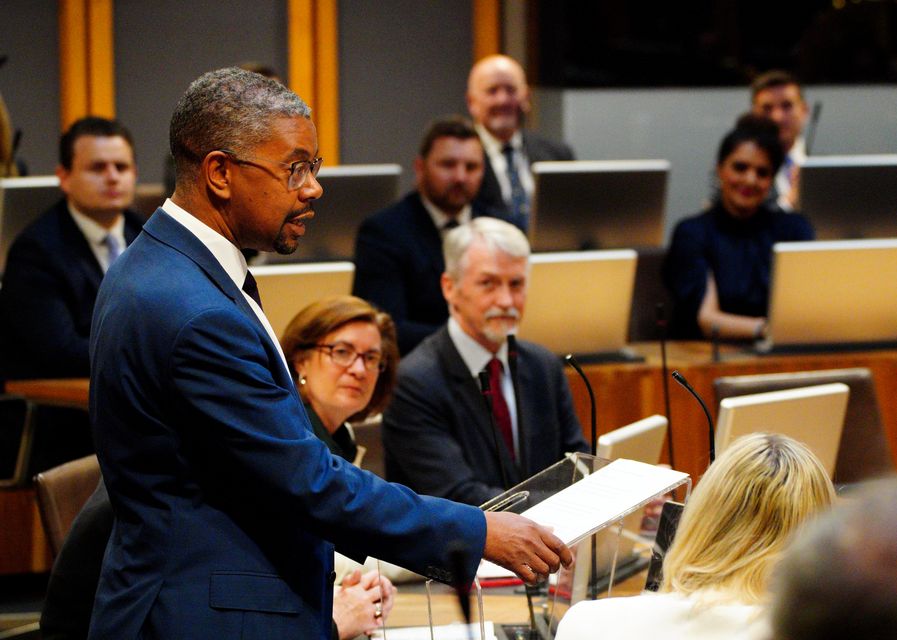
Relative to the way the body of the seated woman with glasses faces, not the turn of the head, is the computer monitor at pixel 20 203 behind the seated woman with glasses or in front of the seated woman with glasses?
behind

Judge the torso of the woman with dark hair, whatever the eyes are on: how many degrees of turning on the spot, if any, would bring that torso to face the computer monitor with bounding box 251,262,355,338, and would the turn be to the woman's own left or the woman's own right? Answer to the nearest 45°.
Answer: approximately 45° to the woman's own right

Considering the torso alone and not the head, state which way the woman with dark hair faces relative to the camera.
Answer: toward the camera

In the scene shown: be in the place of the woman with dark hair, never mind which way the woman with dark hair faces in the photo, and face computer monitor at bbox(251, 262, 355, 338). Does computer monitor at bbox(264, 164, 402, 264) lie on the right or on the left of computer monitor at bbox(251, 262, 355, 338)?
right

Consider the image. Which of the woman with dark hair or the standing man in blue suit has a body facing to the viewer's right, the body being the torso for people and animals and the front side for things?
the standing man in blue suit

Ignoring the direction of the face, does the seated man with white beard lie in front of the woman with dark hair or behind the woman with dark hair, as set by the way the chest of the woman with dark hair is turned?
in front

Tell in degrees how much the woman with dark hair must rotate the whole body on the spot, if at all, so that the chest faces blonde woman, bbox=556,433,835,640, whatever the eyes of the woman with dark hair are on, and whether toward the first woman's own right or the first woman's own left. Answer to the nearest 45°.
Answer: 0° — they already face them

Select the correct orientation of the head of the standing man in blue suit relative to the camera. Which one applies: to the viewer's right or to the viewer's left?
to the viewer's right

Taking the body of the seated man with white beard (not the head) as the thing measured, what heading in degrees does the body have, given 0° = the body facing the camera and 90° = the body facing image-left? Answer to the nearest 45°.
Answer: approximately 315°

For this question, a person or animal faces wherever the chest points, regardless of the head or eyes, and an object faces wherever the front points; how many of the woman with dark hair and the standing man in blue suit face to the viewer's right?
1

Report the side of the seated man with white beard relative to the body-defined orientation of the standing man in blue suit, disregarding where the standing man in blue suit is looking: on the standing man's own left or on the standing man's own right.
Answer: on the standing man's own left

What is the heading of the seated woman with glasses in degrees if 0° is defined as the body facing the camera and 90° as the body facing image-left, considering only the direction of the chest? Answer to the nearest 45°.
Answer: approximately 315°

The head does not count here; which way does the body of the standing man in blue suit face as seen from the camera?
to the viewer's right

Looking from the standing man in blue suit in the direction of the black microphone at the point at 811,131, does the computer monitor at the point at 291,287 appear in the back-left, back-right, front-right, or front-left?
front-left

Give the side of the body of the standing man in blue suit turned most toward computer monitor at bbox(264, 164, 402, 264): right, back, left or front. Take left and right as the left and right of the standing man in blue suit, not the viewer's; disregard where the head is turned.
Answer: left
